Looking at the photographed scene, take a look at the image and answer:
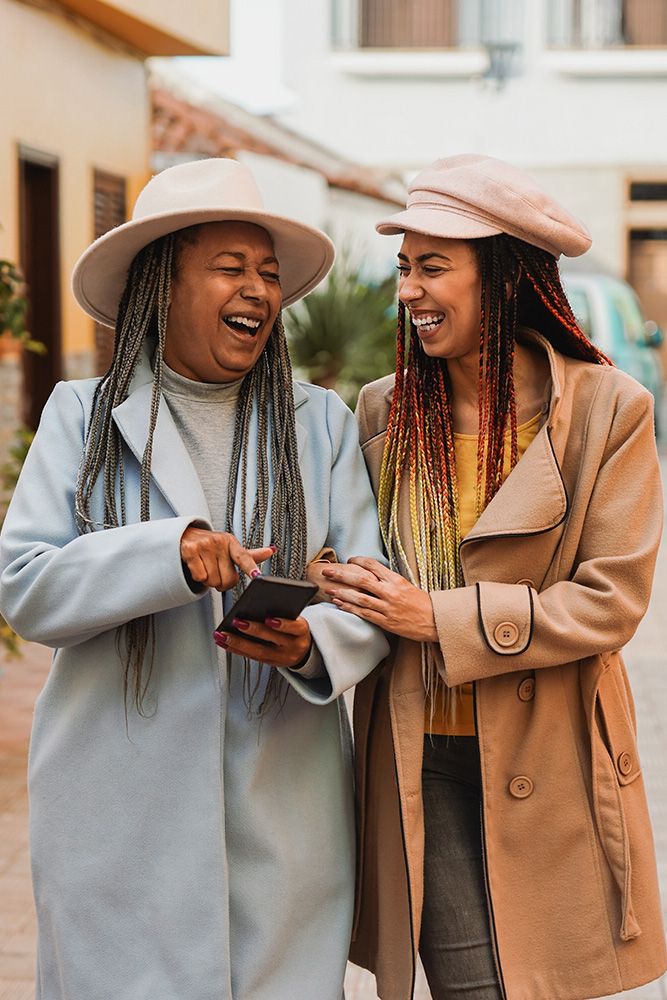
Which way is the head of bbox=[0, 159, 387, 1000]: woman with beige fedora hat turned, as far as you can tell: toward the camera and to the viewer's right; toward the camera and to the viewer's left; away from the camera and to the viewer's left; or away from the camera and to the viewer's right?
toward the camera and to the viewer's right

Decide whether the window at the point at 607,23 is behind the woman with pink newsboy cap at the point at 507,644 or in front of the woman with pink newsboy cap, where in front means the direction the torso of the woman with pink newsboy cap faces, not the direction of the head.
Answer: behind

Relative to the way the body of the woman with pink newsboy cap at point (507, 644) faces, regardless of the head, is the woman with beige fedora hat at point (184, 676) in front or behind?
in front

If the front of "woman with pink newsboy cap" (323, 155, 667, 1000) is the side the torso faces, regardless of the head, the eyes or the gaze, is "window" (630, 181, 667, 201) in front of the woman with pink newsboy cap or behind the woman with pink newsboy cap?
behind

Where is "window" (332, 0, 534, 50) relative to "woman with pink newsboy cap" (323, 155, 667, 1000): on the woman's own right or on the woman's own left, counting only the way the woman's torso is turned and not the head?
on the woman's own right

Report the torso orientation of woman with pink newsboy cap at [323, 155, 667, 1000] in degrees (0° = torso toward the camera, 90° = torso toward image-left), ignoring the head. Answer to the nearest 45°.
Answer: approximately 45°

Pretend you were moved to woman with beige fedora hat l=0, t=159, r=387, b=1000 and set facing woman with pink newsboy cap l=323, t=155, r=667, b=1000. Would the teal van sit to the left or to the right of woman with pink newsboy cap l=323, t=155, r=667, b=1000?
left

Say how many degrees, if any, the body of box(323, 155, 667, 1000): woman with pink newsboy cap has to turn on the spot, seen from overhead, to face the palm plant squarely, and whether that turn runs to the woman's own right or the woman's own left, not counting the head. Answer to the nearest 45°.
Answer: approximately 135° to the woman's own right

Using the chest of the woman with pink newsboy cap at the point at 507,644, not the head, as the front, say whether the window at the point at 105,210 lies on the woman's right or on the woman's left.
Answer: on the woman's right

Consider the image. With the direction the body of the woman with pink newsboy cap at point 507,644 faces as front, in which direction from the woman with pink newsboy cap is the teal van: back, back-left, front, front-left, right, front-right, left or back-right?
back-right
